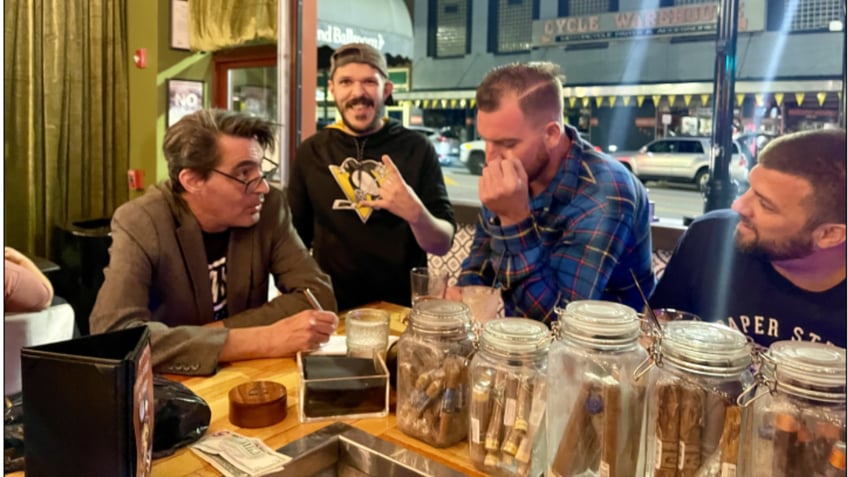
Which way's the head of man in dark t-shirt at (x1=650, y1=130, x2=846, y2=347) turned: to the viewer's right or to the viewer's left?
to the viewer's left

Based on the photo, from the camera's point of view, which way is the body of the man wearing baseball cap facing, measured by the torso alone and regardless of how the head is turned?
toward the camera

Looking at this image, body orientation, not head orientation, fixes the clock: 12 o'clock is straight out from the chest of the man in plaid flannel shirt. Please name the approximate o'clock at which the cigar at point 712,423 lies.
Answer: The cigar is roughly at 10 o'clock from the man in plaid flannel shirt.

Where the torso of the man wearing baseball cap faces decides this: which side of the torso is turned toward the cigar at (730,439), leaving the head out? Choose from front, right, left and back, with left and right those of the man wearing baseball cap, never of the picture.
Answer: front

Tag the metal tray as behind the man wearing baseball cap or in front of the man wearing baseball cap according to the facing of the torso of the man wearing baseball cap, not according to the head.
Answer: in front

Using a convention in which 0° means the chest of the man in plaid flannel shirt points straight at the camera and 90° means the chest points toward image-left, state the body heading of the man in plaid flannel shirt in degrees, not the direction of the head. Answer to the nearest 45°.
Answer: approximately 45°

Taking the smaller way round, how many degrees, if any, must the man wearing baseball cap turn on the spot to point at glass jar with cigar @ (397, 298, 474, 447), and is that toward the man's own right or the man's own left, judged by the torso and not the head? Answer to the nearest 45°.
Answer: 0° — they already face it

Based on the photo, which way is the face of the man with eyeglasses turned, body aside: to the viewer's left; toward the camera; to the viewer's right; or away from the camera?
to the viewer's right

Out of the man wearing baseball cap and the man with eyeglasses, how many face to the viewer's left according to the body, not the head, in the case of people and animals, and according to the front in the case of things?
0

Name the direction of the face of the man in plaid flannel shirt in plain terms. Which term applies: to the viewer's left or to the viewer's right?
to the viewer's left

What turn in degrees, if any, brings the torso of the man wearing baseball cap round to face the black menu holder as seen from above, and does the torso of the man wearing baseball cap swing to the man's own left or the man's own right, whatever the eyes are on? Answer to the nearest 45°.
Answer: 0° — they already face it

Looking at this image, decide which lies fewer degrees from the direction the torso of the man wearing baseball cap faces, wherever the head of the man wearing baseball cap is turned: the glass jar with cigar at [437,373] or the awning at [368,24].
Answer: the glass jar with cigar

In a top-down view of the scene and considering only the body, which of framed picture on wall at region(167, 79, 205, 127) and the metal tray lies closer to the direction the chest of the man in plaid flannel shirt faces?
the metal tray

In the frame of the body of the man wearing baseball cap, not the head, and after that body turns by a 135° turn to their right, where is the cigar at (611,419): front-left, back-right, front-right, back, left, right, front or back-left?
back-left

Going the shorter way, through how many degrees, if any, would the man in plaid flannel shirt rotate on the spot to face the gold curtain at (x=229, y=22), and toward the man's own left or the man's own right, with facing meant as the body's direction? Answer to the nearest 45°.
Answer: approximately 90° to the man's own right

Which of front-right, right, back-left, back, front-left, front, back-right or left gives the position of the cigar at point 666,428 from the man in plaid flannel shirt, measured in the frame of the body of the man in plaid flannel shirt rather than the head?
front-left

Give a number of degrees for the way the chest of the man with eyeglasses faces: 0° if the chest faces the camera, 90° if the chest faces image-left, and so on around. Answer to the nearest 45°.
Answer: approximately 315°

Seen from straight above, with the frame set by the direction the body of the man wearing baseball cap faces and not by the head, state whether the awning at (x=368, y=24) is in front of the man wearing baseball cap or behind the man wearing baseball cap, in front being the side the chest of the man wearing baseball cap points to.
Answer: behind

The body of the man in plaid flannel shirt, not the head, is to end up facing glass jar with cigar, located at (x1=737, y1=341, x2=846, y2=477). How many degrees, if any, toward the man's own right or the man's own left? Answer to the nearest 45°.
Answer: approximately 45° to the man's own left
